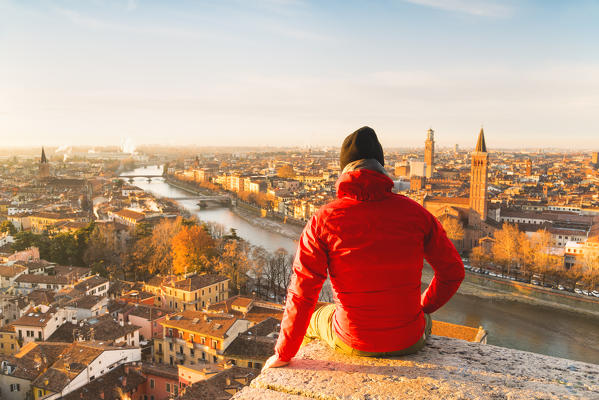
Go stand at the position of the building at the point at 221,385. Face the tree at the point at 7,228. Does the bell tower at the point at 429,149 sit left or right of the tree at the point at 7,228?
right

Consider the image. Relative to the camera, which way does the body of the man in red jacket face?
away from the camera

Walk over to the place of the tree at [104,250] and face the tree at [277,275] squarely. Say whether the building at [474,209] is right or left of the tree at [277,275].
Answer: left

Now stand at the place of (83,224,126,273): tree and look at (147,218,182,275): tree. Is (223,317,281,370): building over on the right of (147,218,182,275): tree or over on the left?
right

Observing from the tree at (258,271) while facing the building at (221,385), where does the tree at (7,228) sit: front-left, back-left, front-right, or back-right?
back-right

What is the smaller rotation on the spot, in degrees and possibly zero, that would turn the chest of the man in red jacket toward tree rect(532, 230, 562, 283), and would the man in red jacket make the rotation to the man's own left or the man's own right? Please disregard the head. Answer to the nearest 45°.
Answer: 0° — they already face it
